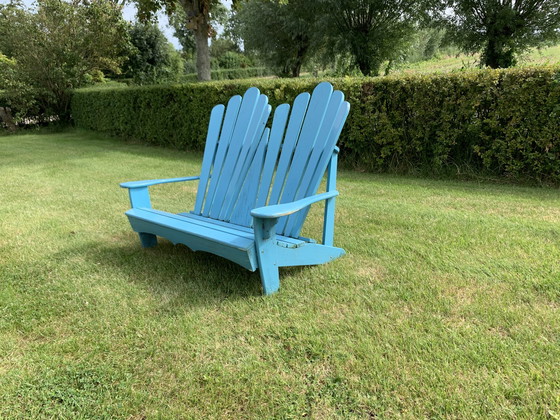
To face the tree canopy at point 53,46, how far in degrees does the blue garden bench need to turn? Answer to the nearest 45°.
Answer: approximately 90° to its right

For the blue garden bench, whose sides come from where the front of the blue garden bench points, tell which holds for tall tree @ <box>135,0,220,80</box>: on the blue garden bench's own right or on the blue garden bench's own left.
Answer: on the blue garden bench's own right

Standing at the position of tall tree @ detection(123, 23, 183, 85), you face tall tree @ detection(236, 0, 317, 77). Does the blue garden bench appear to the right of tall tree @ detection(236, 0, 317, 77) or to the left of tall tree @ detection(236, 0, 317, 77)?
right

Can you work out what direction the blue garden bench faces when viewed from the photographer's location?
facing the viewer and to the left of the viewer

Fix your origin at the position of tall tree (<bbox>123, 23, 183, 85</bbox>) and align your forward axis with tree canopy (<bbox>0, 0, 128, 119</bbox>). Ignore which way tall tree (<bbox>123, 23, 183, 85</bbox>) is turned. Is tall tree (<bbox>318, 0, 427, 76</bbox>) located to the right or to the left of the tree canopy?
left

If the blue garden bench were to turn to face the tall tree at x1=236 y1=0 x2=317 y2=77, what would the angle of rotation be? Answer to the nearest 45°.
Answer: approximately 135° to its right

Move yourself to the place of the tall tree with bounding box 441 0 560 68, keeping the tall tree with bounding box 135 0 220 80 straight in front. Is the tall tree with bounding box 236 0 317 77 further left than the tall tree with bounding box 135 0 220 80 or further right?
right

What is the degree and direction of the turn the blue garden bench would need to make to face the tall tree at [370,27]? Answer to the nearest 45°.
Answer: approximately 135° to its right
